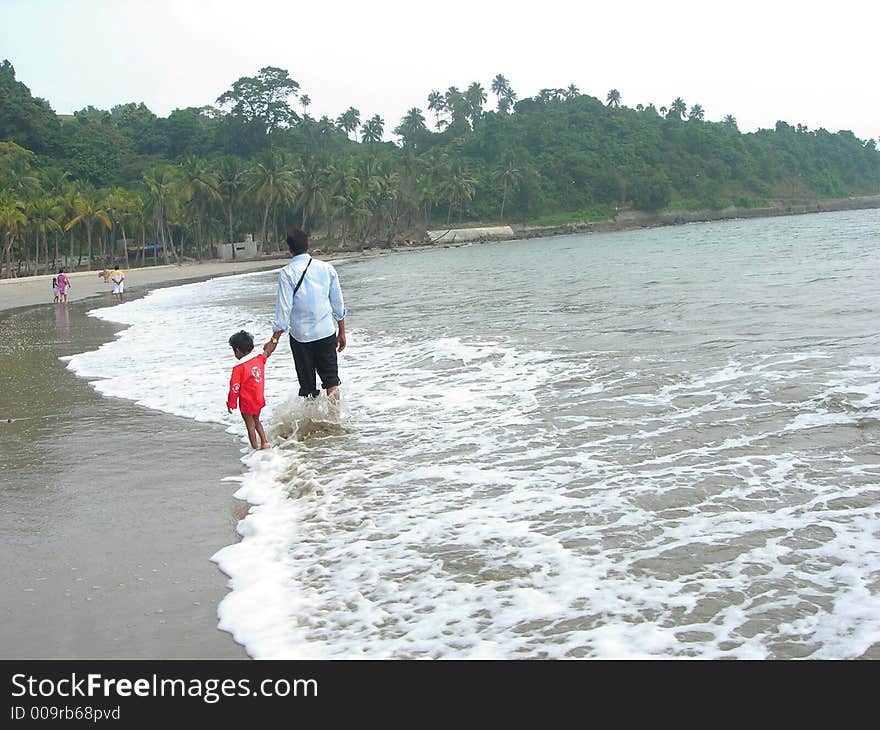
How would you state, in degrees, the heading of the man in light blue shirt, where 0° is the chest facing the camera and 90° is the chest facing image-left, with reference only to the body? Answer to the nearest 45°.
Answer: approximately 180°

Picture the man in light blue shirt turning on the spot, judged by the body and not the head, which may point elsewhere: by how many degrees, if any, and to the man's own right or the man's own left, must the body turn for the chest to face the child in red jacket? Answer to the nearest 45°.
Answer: approximately 135° to the man's own left
